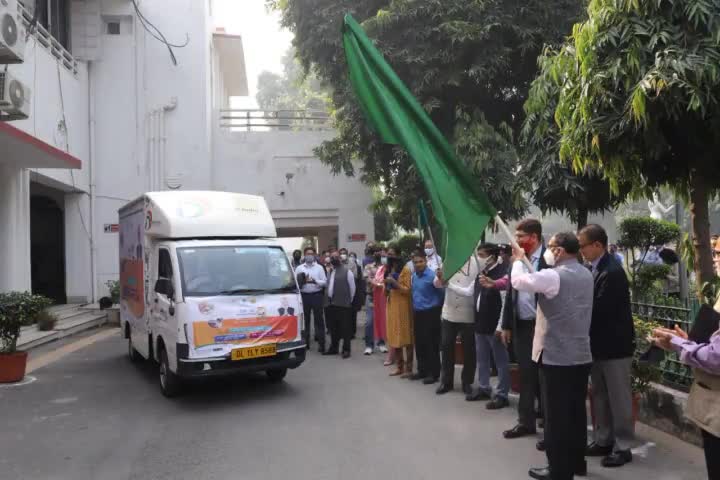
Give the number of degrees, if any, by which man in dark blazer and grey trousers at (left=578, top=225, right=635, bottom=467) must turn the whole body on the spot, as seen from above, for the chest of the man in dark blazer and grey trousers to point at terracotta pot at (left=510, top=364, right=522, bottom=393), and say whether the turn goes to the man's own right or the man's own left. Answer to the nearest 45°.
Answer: approximately 45° to the man's own right

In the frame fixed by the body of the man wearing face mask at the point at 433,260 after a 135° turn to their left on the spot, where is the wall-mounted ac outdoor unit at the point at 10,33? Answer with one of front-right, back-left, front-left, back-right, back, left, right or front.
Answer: back

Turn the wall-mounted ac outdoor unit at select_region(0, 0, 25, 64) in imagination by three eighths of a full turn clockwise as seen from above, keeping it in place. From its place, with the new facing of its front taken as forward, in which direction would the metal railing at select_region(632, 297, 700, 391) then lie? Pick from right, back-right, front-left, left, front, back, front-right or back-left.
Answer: back-left

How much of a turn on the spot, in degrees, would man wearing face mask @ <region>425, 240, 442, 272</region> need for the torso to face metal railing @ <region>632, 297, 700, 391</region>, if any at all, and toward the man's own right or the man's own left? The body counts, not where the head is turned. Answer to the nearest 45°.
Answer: approximately 90° to the man's own left

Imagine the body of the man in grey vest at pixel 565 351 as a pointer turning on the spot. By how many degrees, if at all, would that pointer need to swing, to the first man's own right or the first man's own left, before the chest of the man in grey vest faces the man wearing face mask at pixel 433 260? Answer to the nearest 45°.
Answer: approximately 45° to the first man's own right

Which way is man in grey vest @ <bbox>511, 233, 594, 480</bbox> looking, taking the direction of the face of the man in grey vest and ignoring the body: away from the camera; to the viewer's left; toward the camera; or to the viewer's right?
to the viewer's left

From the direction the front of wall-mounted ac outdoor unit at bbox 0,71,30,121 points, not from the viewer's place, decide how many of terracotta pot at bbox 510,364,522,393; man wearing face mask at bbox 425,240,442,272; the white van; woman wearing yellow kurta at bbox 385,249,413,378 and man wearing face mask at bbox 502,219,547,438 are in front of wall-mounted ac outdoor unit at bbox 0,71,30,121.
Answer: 5

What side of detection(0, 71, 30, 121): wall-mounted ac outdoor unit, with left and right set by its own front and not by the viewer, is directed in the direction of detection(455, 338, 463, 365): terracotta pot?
front

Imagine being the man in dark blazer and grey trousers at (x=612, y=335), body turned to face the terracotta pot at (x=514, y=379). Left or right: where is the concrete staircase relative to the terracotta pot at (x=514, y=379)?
left

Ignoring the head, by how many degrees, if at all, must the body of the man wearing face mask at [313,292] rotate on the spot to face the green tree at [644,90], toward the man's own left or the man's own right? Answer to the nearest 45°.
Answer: approximately 45° to the man's own left

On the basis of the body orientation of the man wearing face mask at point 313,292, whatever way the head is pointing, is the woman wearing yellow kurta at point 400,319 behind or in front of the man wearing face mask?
in front

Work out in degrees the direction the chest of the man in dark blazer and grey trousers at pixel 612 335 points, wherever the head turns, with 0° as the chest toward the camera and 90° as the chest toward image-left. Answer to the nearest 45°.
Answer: approximately 90°

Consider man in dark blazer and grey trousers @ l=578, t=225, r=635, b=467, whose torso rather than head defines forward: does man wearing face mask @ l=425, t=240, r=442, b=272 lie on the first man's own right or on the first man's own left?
on the first man's own right

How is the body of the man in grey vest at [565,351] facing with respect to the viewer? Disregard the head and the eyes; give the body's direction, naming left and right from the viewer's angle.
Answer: facing away from the viewer and to the left of the viewer

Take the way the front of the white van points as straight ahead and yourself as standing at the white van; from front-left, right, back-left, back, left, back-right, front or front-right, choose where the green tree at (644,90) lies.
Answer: front

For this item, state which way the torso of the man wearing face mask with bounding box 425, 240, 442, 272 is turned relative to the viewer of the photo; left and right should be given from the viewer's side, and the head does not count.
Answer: facing the viewer and to the left of the viewer

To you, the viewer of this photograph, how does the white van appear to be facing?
facing the viewer and to the right of the viewer

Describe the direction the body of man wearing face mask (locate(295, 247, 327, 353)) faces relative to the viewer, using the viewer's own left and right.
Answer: facing the viewer

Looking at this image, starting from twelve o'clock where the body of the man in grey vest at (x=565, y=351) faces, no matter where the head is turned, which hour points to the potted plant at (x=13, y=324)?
The potted plant is roughly at 11 o'clock from the man in grey vest.
